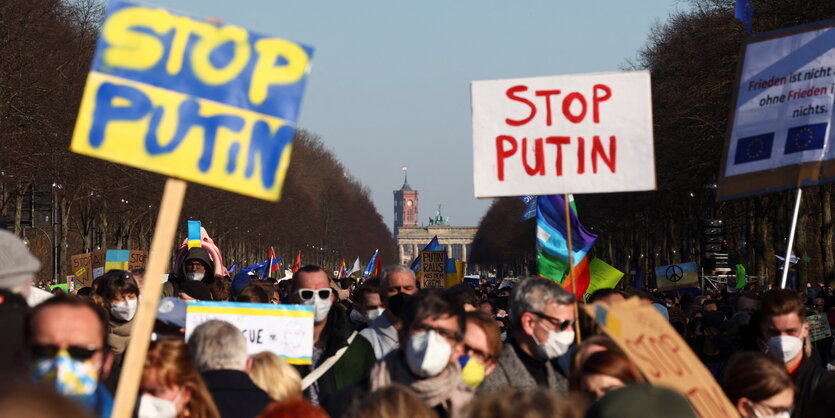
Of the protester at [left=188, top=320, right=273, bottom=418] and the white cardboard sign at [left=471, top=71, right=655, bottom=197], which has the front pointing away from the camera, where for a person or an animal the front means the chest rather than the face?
the protester

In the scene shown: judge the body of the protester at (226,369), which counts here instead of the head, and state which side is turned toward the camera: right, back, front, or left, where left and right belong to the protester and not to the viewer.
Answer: back

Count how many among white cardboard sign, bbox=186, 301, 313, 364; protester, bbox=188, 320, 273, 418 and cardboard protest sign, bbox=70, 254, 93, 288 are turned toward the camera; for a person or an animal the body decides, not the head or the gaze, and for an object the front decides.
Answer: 2

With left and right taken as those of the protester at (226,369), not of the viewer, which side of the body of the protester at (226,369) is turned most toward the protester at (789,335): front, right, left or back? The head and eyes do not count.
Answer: right

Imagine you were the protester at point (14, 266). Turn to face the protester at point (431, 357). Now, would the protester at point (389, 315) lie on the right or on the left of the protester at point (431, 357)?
left

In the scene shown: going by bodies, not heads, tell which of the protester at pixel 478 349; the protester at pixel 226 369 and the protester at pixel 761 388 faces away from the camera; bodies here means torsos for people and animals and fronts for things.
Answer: the protester at pixel 226 369

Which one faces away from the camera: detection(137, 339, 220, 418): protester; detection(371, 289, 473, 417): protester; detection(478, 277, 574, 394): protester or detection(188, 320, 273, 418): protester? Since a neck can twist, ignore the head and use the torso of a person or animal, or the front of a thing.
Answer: detection(188, 320, 273, 418): protester

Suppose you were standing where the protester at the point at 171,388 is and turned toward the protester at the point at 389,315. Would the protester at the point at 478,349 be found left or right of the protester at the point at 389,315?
right

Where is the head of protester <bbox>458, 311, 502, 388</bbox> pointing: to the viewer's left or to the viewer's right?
to the viewer's left

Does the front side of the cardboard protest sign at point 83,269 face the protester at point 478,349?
yes

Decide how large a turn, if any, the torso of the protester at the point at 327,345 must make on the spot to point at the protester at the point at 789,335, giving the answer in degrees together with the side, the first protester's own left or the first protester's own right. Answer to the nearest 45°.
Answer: approximately 90° to the first protester's own left

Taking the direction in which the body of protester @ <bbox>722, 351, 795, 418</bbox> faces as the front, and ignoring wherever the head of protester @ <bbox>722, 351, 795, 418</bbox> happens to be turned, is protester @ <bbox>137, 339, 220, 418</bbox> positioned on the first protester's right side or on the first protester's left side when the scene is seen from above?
on the first protester's right side

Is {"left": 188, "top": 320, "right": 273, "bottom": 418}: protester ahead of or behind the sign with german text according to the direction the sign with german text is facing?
ahead

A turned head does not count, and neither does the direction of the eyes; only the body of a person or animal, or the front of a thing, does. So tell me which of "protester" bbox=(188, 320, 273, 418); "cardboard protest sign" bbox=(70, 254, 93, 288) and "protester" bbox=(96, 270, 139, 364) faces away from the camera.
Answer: "protester" bbox=(188, 320, 273, 418)
